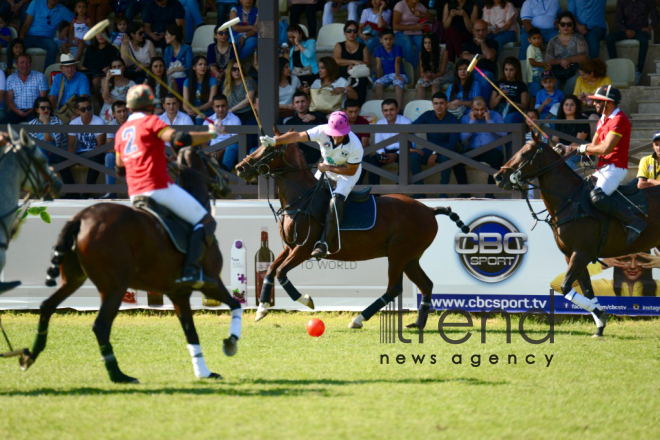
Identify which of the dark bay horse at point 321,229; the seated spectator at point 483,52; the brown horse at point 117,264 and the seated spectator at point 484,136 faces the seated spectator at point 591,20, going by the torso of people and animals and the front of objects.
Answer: the brown horse

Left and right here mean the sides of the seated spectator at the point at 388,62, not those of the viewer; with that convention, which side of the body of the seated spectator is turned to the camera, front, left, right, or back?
front

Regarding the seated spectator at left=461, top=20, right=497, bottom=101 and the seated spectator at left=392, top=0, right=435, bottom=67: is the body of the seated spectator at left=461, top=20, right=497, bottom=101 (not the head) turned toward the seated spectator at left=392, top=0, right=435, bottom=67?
no

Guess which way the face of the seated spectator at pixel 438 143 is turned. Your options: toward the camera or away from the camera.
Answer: toward the camera

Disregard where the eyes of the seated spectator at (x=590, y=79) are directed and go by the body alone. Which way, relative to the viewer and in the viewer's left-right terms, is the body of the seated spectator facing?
facing the viewer and to the left of the viewer

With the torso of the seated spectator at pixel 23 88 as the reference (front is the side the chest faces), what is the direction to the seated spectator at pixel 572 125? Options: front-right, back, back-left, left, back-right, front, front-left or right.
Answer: front-left

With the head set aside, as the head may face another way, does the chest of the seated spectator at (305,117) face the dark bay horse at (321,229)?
yes

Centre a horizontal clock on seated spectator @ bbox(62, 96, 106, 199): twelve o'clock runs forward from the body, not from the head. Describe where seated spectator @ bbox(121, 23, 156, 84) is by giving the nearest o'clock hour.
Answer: seated spectator @ bbox(121, 23, 156, 84) is roughly at 7 o'clock from seated spectator @ bbox(62, 96, 106, 199).

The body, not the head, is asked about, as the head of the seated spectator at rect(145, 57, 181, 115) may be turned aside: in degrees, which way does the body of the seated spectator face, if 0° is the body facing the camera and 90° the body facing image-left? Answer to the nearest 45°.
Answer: approximately 0°

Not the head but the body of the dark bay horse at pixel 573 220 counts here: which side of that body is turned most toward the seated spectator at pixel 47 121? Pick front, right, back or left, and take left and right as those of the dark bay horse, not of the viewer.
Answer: front

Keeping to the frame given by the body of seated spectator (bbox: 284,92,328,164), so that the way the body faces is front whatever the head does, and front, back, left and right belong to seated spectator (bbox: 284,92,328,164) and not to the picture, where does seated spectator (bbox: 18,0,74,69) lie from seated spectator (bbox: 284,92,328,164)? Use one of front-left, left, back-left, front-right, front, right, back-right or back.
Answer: back-right

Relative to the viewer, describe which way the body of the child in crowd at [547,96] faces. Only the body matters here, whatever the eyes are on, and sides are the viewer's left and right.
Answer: facing the viewer

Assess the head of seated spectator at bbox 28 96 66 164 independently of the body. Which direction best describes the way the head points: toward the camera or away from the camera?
toward the camera

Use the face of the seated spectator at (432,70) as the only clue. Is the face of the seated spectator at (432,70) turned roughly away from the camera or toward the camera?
toward the camera

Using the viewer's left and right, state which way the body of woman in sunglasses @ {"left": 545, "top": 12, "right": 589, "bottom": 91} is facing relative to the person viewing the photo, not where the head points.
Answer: facing the viewer

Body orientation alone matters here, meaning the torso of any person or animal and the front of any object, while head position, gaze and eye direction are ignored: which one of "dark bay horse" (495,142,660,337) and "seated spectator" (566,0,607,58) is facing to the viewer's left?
the dark bay horse

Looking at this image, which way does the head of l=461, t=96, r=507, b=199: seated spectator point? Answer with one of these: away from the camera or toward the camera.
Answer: toward the camera

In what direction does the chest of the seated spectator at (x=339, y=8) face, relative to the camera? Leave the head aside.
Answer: toward the camera

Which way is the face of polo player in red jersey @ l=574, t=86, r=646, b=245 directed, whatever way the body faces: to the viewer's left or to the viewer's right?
to the viewer's left

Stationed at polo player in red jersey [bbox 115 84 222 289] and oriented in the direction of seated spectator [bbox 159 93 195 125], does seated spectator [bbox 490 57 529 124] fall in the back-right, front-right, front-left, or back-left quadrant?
front-right

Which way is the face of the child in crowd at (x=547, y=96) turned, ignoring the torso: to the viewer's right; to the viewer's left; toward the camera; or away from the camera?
toward the camera

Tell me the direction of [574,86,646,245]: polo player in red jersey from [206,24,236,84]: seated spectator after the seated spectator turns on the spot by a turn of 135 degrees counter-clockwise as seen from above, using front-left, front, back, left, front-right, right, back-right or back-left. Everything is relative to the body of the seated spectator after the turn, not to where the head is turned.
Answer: right

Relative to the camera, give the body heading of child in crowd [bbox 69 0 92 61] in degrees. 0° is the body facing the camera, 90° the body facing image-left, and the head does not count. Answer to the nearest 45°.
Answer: approximately 0°
